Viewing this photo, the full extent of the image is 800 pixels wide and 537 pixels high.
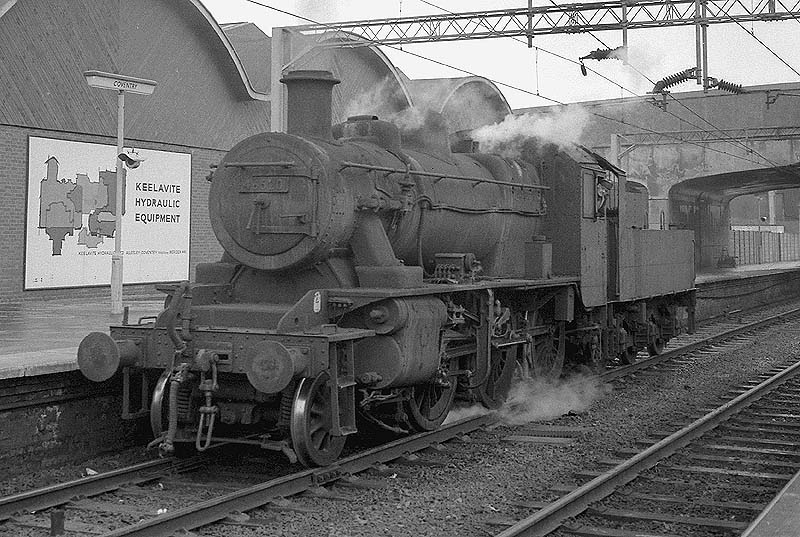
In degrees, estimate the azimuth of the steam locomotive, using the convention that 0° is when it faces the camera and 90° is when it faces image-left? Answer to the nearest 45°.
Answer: approximately 45°

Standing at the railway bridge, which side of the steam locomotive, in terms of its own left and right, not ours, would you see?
back

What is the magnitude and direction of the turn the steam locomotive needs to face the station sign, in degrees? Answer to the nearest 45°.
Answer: approximately 90° to its right

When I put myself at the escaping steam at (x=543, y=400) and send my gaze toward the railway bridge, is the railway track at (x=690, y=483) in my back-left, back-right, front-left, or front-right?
back-right

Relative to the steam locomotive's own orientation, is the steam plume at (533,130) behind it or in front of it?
behind

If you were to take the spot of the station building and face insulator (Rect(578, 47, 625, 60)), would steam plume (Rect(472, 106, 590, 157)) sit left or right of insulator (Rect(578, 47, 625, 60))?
right

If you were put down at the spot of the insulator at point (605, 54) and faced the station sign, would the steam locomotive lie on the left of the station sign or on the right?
left

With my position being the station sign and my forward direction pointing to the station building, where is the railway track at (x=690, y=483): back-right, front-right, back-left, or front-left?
back-right

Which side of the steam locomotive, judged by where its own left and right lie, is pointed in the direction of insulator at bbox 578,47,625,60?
back
